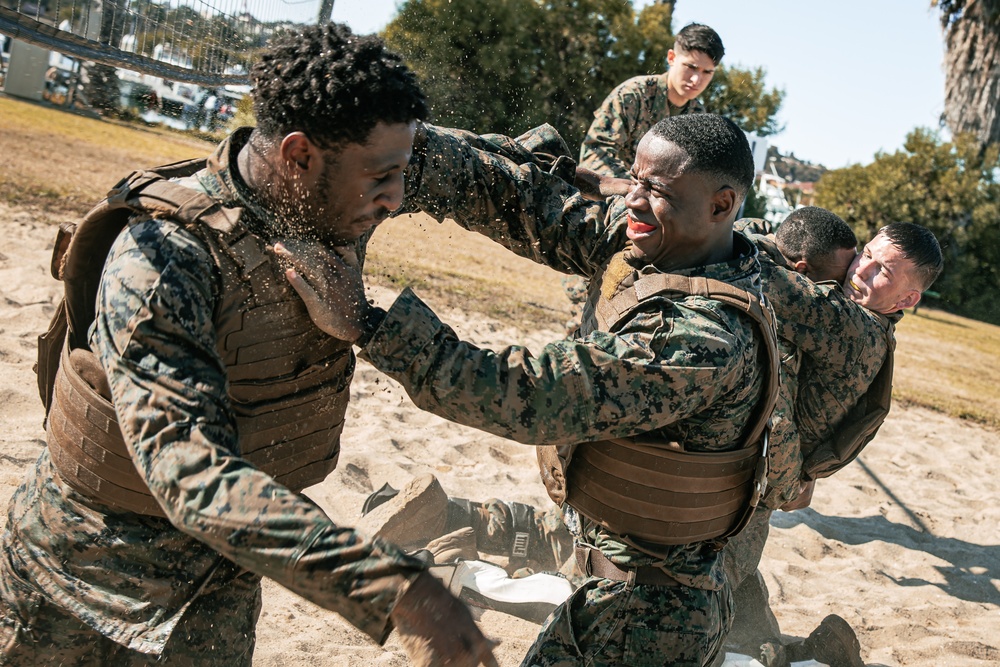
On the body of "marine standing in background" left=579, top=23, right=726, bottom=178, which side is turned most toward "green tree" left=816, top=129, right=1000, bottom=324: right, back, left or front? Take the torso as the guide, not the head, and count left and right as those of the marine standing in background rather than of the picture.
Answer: left

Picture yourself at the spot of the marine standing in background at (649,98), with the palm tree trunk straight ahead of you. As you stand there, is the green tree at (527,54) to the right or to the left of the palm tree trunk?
left

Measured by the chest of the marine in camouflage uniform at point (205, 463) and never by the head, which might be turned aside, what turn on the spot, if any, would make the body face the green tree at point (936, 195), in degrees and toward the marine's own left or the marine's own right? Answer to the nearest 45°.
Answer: approximately 45° to the marine's own left

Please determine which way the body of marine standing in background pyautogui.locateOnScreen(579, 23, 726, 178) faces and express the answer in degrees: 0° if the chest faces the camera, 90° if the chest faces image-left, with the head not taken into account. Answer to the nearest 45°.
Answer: approximately 315°

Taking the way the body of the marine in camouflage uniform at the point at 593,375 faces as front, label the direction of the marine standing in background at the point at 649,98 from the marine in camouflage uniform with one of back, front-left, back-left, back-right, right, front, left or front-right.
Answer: right

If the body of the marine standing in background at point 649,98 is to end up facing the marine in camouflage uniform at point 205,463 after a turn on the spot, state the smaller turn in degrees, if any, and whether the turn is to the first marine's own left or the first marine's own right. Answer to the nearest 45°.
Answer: approximately 45° to the first marine's own right

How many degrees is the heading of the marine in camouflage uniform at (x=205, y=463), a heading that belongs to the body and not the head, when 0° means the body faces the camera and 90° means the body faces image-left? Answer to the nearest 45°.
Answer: approximately 270°

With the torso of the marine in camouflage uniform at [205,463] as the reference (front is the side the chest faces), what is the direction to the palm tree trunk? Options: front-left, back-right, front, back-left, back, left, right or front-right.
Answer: front-left

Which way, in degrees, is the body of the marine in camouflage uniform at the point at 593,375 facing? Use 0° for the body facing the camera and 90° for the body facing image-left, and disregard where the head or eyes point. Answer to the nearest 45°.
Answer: approximately 90°

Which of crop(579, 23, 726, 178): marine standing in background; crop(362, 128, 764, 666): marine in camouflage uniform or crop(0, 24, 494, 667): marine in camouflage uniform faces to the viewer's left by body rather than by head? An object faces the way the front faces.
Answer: crop(362, 128, 764, 666): marine in camouflage uniform

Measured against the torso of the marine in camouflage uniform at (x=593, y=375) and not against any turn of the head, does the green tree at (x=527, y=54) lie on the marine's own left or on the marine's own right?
on the marine's own right

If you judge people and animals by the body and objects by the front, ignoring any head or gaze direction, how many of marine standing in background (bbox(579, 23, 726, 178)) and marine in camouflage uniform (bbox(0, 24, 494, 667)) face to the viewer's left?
0

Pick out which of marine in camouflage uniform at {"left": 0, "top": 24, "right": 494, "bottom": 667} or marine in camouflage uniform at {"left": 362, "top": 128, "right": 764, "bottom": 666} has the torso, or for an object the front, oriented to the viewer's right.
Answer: marine in camouflage uniform at {"left": 0, "top": 24, "right": 494, "bottom": 667}

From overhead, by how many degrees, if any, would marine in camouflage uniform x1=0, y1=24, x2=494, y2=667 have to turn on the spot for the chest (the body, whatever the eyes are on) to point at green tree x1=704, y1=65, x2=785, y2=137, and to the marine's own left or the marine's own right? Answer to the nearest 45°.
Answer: approximately 45° to the marine's own left

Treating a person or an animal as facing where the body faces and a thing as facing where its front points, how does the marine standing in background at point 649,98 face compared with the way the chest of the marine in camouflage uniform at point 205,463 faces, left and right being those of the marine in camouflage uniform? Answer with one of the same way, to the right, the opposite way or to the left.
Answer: to the right

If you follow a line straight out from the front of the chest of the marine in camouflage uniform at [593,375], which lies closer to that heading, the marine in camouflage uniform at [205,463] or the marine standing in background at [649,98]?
the marine in camouflage uniform

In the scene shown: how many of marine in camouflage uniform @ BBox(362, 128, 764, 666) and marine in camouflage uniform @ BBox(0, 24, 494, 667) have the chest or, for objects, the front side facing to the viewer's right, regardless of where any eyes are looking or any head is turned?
1

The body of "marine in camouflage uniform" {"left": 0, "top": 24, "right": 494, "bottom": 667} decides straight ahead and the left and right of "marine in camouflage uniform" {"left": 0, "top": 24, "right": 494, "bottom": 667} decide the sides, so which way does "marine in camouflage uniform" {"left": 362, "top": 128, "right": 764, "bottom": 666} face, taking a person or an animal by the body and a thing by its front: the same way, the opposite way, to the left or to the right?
the opposite way
